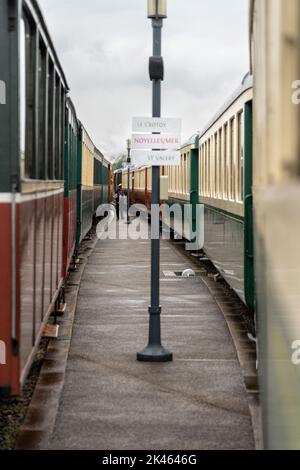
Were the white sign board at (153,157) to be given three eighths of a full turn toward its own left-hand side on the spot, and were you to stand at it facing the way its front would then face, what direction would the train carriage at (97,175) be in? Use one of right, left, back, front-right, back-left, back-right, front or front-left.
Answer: front-left

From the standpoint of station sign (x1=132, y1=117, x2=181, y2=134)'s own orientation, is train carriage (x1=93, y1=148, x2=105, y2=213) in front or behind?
behind

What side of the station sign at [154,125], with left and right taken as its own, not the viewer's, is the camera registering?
front

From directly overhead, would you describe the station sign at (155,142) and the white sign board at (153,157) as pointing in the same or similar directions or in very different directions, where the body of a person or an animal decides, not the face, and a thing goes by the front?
same or similar directions

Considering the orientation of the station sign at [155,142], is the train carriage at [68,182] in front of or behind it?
behind

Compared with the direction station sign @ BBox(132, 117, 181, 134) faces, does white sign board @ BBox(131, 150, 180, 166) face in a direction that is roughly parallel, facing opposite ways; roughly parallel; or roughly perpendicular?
roughly parallel

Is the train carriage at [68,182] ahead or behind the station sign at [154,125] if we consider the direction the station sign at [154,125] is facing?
behind

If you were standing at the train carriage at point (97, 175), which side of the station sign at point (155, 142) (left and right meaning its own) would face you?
back

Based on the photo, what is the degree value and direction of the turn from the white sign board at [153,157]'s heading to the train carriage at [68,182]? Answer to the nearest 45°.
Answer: approximately 180°

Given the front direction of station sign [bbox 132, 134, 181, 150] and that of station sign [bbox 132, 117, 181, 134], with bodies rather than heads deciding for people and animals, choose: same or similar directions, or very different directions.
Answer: same or similar directions

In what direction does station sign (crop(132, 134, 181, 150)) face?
toward the camera

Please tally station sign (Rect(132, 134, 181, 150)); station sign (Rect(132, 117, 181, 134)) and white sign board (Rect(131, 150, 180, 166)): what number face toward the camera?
3

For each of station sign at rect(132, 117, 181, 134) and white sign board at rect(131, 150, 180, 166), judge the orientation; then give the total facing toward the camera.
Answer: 2

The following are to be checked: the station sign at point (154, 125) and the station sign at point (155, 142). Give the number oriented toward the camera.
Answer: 2
